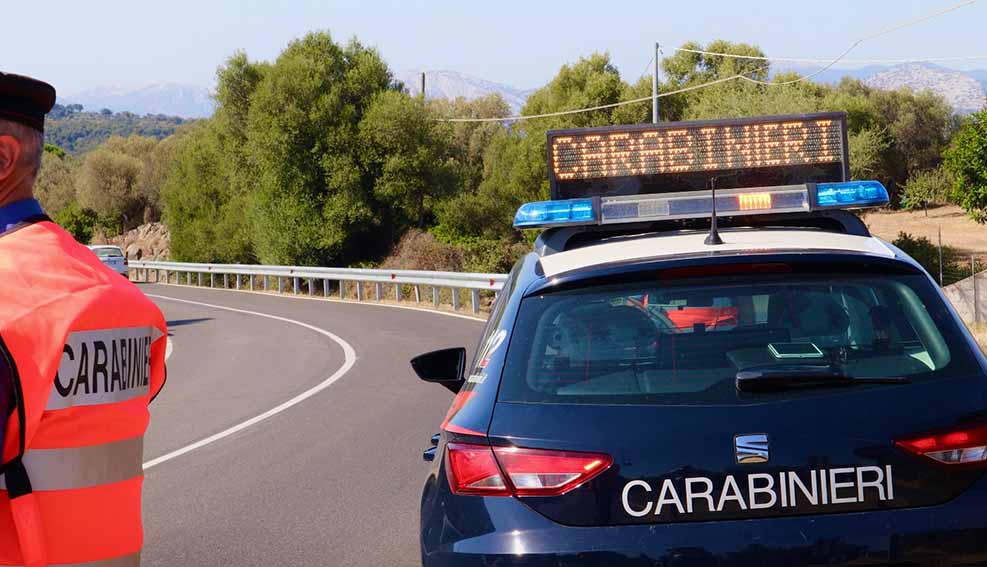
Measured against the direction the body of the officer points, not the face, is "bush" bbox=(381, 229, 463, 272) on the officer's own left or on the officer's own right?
on the officer's own right

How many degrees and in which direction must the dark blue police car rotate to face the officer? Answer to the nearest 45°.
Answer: approximately 135° to its left

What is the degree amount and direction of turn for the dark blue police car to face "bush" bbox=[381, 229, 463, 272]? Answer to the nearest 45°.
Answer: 0° — it already faces it

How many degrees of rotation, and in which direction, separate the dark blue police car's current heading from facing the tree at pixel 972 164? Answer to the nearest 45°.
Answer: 0° — it already faces it

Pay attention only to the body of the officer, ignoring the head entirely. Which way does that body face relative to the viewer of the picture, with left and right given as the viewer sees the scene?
facing away from the viewer and to the left of the viewer

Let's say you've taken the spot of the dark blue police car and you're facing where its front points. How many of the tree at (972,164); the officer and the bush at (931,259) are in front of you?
2

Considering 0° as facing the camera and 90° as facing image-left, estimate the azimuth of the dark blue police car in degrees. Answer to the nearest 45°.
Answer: approximately 180°
